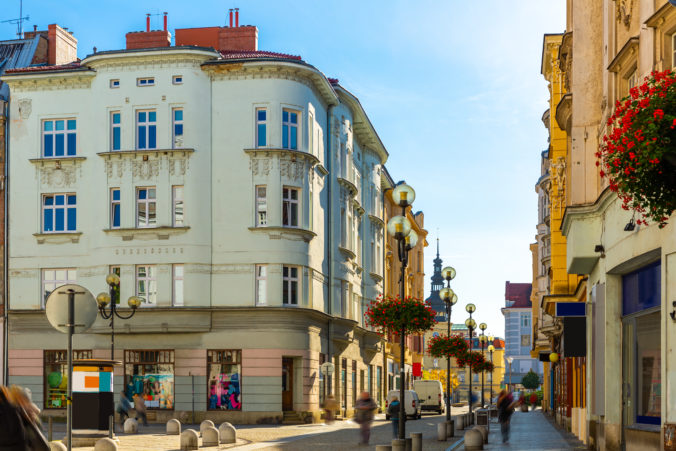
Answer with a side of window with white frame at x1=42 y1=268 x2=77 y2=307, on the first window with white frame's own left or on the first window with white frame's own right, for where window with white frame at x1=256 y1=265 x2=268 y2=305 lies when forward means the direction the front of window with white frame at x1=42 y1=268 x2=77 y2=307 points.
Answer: on the first window with white frame's own left

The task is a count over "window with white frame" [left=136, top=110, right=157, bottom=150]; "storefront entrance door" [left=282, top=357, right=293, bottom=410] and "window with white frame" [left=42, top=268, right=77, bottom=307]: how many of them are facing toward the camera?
3

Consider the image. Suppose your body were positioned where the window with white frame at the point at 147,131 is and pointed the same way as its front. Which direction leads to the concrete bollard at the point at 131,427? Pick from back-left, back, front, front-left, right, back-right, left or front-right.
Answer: front

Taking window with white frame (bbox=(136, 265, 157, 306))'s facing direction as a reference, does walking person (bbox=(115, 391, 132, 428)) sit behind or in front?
in front

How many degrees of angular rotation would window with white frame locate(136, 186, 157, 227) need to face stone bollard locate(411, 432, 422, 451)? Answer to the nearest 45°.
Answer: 0° — it already faces it

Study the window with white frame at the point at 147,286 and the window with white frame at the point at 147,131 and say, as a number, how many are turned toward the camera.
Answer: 2
